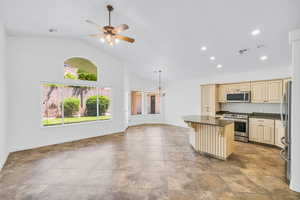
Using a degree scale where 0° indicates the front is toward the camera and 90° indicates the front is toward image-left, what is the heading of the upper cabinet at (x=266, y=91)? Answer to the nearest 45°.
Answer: approximately 0°

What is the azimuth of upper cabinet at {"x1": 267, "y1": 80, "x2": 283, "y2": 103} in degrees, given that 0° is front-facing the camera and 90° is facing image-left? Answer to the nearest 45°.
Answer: approximately 0°

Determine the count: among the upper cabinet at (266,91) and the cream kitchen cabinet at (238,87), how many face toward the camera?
2
